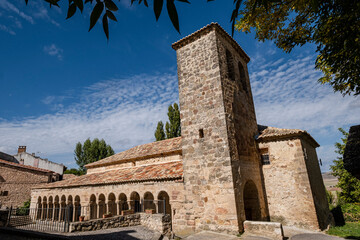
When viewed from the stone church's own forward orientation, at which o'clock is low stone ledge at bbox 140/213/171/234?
The low stone ledge is roughly at 1 o'clock from the stone church.

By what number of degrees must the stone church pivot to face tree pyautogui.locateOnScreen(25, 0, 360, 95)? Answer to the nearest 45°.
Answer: approximately 45° to its left

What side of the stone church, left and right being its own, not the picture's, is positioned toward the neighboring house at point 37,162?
right

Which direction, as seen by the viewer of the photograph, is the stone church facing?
facing the viewer and to the left of the viewer

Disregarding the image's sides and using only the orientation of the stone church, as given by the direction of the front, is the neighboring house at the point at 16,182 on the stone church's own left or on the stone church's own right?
on the stone church's own right

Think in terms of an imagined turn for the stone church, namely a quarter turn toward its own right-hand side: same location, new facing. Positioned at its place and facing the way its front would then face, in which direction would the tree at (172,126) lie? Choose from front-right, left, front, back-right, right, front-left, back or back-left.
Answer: front-right

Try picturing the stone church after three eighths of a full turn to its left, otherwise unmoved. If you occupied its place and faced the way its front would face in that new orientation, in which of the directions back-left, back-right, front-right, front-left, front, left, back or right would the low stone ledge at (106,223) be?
back

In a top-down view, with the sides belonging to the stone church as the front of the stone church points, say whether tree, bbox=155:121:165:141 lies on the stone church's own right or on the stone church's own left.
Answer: on the stone church's own right

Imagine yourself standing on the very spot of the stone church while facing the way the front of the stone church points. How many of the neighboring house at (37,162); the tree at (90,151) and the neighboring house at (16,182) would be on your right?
3
